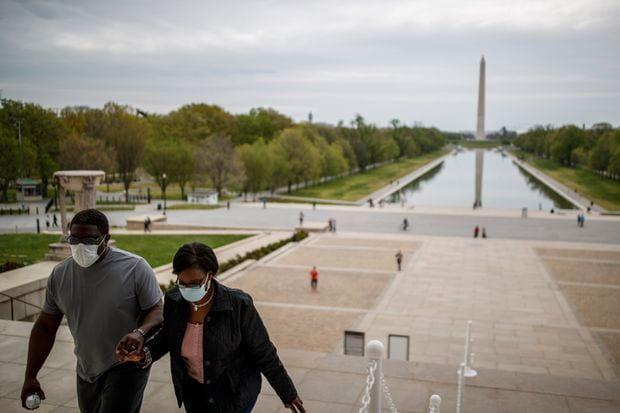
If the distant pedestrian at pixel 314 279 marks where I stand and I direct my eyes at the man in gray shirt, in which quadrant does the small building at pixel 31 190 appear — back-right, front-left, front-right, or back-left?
back-right

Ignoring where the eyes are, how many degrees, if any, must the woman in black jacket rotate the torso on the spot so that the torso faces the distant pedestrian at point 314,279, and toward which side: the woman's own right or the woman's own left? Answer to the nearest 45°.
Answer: approximately 135° to the woman's own right

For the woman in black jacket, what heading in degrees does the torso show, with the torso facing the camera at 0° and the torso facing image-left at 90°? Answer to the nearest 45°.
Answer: approximately 45°

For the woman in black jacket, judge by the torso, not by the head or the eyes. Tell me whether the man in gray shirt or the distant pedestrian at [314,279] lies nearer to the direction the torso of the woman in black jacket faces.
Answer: the man in gray shirt

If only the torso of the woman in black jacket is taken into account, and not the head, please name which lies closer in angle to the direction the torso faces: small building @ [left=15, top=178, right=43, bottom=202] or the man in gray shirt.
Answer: the man in gray shirt

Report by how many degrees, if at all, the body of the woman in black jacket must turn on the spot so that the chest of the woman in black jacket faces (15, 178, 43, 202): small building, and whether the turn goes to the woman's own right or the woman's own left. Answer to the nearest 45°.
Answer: approximately 135° to the woman's own right

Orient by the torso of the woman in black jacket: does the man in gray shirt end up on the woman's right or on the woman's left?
on the woman's right
